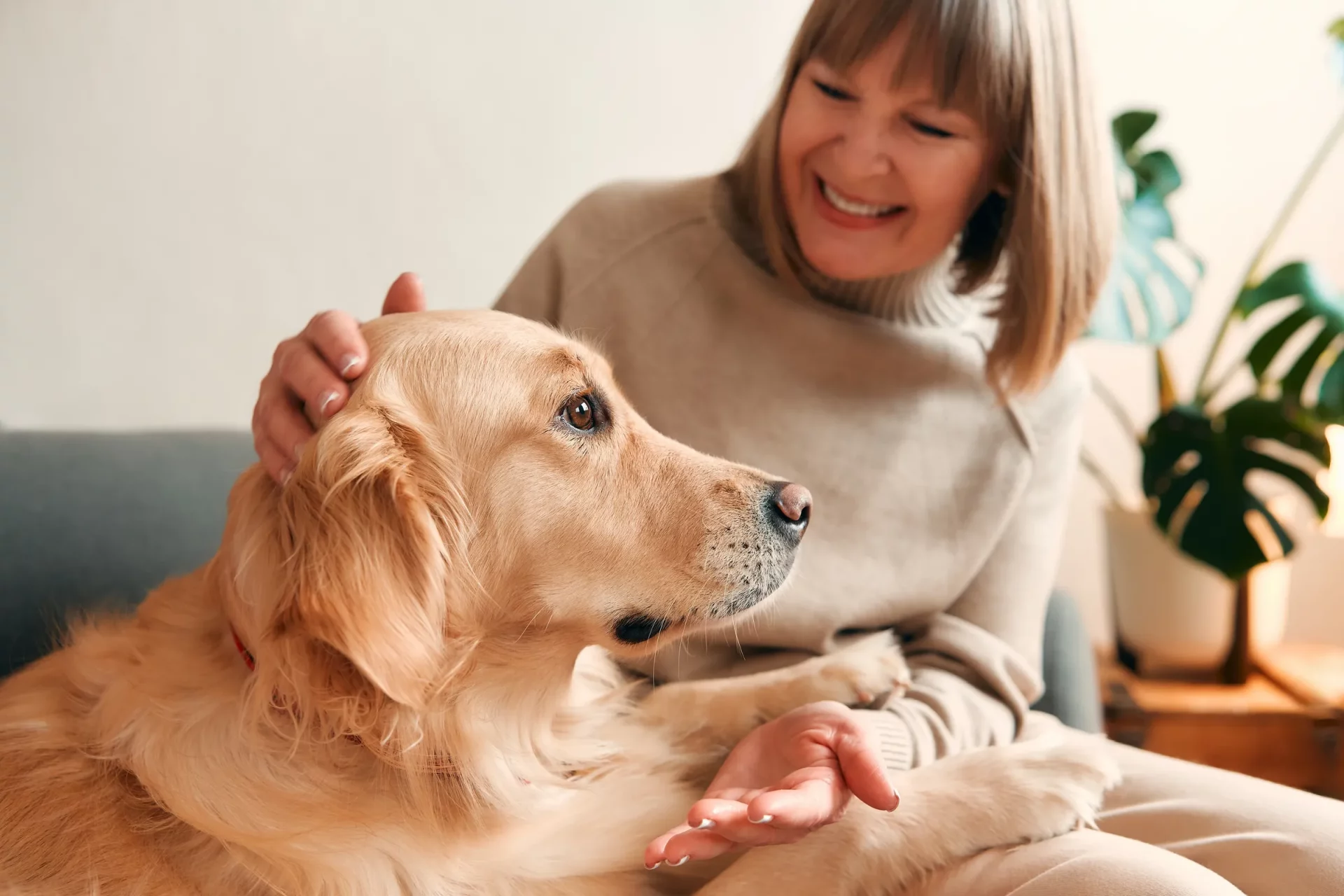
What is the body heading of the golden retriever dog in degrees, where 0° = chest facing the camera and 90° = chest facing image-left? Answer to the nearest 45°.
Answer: approximately 270°

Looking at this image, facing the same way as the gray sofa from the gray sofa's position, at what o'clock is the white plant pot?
The white plant pot is roughly at 8 o'clock from the gray sofa.

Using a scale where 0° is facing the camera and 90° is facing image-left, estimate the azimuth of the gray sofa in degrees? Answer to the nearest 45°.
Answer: approximately 0°
